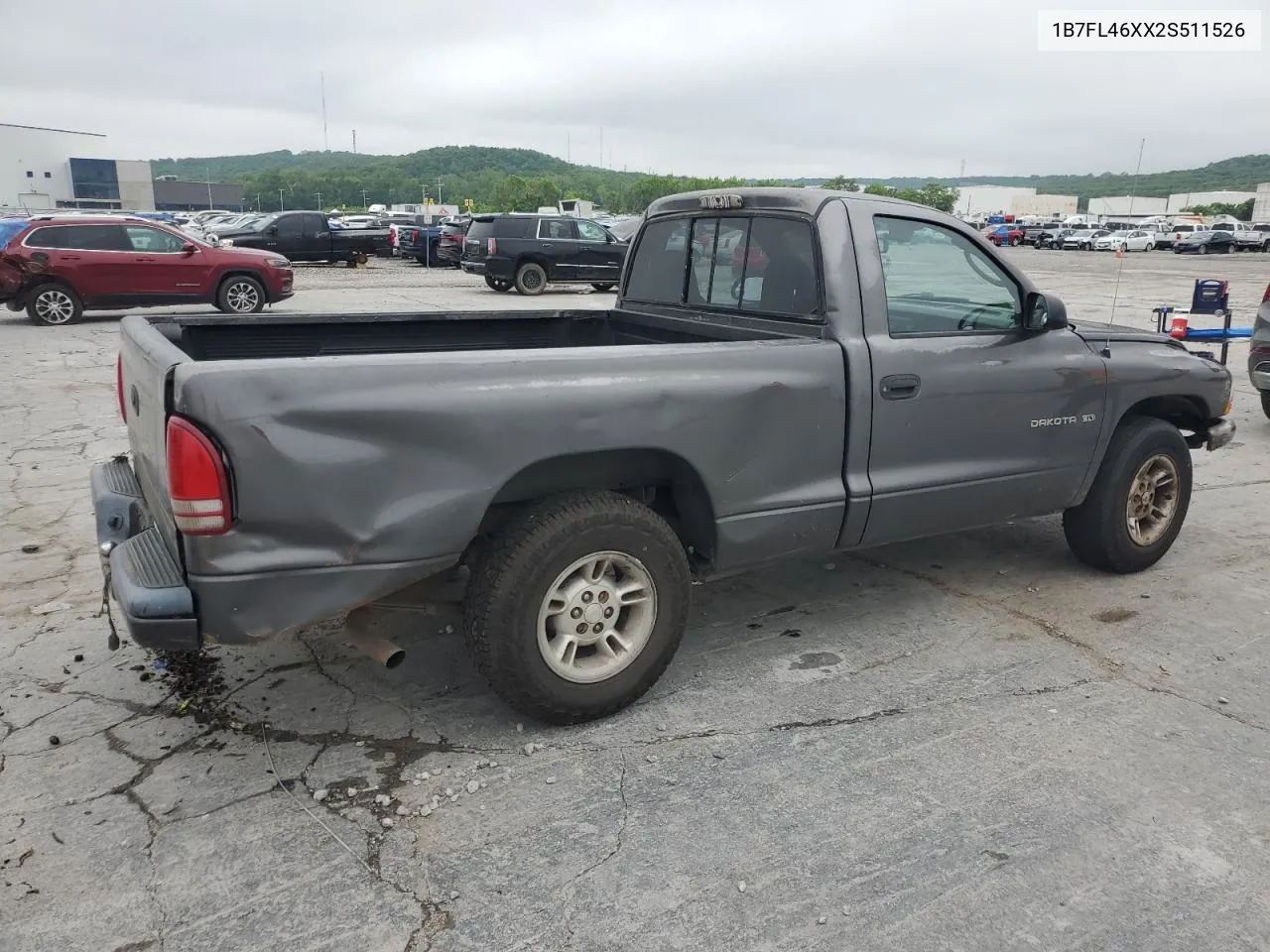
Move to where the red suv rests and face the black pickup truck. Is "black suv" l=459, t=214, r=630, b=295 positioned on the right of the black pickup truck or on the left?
right

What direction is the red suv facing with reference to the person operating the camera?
facing to the right of the viewer

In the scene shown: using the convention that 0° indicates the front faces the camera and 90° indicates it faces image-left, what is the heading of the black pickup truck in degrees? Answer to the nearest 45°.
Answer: approximately 90°

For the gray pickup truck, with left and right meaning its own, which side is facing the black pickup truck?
left

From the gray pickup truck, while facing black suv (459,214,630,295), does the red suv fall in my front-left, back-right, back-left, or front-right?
front-left

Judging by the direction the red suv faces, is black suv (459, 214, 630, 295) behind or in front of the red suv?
in front

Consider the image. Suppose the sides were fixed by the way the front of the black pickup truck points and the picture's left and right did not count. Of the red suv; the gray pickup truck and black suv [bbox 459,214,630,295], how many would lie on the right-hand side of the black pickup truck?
0

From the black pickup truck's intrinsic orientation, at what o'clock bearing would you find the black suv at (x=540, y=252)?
The black suv is roughly at 8 o'clock from the black pickup truck.

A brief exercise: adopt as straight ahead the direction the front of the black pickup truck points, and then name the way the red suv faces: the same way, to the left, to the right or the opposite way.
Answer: the opposite way

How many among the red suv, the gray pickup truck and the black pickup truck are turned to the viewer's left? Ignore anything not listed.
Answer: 1

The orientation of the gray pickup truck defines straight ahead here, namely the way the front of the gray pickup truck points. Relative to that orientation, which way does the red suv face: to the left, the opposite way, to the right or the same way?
the same way

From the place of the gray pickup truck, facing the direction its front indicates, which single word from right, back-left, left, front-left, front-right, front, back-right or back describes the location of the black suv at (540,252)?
front-left

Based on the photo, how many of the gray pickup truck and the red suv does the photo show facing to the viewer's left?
0

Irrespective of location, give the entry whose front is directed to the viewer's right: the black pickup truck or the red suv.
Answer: the red suv

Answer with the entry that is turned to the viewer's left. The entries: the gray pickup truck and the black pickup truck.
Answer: the black pickup truck

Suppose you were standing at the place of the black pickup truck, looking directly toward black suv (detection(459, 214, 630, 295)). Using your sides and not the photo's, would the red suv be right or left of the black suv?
right

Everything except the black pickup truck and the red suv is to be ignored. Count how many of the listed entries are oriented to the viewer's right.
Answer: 1

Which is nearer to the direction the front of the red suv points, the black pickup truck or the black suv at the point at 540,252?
the black suv

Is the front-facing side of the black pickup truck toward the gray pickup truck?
no

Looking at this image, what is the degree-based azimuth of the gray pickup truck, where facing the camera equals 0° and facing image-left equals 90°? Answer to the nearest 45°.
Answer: approximately 225°
